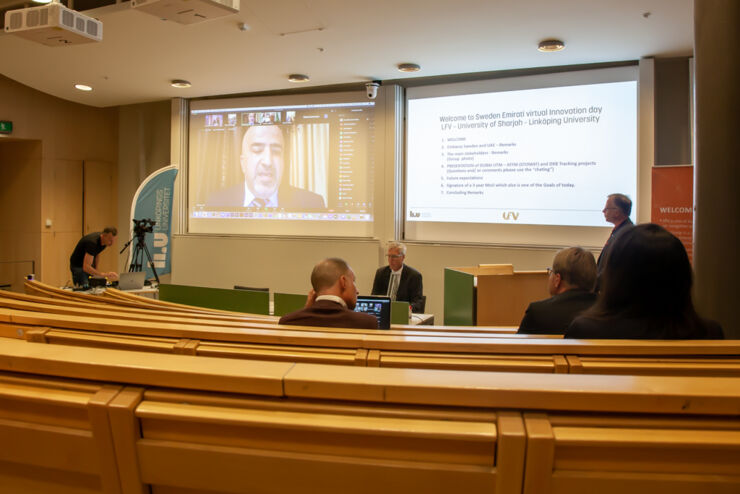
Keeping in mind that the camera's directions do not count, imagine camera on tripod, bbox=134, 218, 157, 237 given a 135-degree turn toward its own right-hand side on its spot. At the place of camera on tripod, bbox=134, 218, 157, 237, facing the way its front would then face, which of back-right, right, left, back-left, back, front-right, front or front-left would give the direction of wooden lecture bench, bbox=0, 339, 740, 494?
front-left

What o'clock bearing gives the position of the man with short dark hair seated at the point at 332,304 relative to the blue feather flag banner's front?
The man with short dark hair seated is roughly at 12 o'clock from the blue feather flag banner.

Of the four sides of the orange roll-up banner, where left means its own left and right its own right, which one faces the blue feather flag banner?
right

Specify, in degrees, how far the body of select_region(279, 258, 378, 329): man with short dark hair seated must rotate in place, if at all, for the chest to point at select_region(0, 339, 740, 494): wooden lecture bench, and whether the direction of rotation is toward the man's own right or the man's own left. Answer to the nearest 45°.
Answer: approximately 135° to the man's own right

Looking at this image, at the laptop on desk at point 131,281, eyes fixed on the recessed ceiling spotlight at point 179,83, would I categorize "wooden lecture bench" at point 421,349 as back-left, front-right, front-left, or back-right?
back-right

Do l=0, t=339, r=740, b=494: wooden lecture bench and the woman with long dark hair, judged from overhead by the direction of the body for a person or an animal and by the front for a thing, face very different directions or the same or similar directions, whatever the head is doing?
same or similar directions

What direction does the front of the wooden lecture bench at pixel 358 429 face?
away from the camera

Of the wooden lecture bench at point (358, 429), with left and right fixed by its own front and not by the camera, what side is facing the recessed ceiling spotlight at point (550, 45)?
front

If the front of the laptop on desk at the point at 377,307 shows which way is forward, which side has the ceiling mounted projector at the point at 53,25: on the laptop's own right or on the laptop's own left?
on the laptop's own right

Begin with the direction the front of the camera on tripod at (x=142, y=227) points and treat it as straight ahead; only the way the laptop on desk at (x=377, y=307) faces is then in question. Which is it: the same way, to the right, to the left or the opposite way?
to the right

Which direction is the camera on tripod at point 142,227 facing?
to the viewer's right

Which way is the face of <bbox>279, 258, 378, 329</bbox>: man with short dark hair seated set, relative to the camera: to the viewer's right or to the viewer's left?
to the viewer's right

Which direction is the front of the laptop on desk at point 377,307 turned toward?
toward the camera

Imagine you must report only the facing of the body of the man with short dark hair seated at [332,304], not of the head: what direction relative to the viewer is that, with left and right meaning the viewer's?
facing away from the viewer and to the right of the viewer

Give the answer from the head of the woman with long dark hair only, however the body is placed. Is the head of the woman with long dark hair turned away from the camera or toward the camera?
away from the camera
